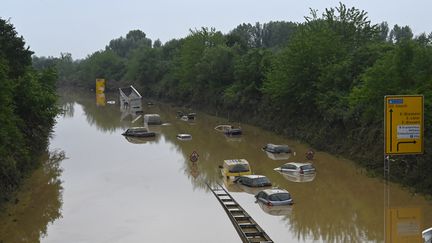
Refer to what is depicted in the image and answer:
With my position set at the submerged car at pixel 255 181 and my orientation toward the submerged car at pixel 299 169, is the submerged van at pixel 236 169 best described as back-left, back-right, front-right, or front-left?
front-left

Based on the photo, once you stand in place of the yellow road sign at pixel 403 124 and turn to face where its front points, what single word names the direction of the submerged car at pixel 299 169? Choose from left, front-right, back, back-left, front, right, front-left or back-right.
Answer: back-right

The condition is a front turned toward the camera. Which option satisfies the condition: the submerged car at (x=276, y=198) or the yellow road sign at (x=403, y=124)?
the yellow road sign

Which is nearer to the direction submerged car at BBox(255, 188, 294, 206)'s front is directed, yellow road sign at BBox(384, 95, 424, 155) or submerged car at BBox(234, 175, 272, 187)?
the submerged car

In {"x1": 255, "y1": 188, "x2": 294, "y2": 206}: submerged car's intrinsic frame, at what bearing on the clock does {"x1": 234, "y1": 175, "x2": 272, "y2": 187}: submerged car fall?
{"x1": 234, "y1": 175, "x2": 272, "y2": 187}: submerged car is roughly at 1 o'clock from {"x1": 255, "y1": 188, "x2": 294, "y2": 206}: submerged car.

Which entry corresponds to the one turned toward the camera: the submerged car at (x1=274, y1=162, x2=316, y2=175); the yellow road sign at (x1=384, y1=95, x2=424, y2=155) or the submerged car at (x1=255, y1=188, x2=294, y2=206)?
the yellow road sign

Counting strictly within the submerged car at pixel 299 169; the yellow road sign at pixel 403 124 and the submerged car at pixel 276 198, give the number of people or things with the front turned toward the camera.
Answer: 1

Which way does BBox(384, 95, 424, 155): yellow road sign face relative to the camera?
toward the camera

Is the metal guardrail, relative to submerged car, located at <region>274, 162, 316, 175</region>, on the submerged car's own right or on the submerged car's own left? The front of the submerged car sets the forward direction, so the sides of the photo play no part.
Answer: on the submerged car's own left

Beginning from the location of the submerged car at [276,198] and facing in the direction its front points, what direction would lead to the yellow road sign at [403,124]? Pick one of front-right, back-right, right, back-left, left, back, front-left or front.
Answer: back-right

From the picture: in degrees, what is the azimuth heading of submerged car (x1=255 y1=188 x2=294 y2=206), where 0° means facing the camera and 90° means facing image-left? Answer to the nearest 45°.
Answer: approximately 135°
